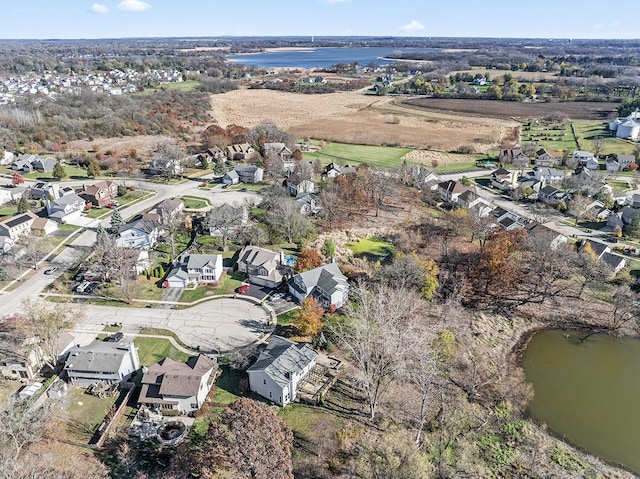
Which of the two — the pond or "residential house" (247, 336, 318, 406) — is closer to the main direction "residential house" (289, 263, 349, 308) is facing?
the residential house

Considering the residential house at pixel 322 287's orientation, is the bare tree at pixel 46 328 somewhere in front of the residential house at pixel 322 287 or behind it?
in front

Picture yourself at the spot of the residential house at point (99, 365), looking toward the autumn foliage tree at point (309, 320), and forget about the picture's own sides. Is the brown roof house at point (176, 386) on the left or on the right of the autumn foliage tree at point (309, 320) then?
right

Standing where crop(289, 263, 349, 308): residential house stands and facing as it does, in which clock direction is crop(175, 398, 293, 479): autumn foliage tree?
The autumn foliage tree is roughly at 11 o'clock from the residential house.

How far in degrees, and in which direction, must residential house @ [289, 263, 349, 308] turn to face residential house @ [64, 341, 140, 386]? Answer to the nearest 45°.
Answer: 0° — it already faces it

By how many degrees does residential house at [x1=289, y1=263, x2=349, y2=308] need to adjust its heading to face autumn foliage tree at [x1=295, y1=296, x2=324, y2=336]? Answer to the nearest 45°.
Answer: approximately 45° to its left

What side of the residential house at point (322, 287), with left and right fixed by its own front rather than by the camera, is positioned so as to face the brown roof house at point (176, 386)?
front

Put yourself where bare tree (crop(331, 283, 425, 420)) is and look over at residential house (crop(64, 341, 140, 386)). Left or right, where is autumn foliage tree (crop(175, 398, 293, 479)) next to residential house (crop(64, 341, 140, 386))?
left

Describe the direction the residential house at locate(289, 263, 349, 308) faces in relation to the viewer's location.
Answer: facing the viewer and to the left of the viewer

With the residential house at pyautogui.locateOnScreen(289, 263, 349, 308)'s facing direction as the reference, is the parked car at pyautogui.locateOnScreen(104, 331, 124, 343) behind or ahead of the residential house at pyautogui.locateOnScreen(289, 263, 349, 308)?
ahead

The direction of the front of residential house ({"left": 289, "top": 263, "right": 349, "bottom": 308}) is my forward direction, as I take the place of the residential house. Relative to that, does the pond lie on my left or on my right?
on my left

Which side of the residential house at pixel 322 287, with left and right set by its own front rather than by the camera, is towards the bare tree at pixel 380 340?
left
